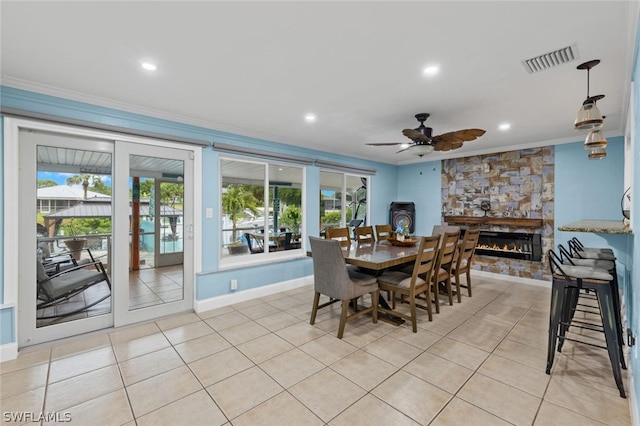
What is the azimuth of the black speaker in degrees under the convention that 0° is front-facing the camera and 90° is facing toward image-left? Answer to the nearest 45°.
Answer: approximately 0°

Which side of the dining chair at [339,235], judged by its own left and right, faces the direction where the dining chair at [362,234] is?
left

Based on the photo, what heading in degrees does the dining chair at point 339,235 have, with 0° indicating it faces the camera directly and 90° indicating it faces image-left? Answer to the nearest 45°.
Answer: approximately 315°

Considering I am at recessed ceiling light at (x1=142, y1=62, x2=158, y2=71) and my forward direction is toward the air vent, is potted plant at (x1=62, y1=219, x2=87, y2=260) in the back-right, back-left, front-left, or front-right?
back-left

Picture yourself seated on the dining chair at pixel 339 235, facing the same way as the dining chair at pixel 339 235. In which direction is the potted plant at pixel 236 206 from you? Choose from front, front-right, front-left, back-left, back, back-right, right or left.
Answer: back-right

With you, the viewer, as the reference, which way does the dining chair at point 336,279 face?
facing away from the viewer and to the right of the viewer

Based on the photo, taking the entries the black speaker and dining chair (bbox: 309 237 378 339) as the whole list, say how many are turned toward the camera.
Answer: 1

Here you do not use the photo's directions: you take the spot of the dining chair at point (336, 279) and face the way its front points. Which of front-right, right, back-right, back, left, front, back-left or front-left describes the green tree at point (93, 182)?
back-left
